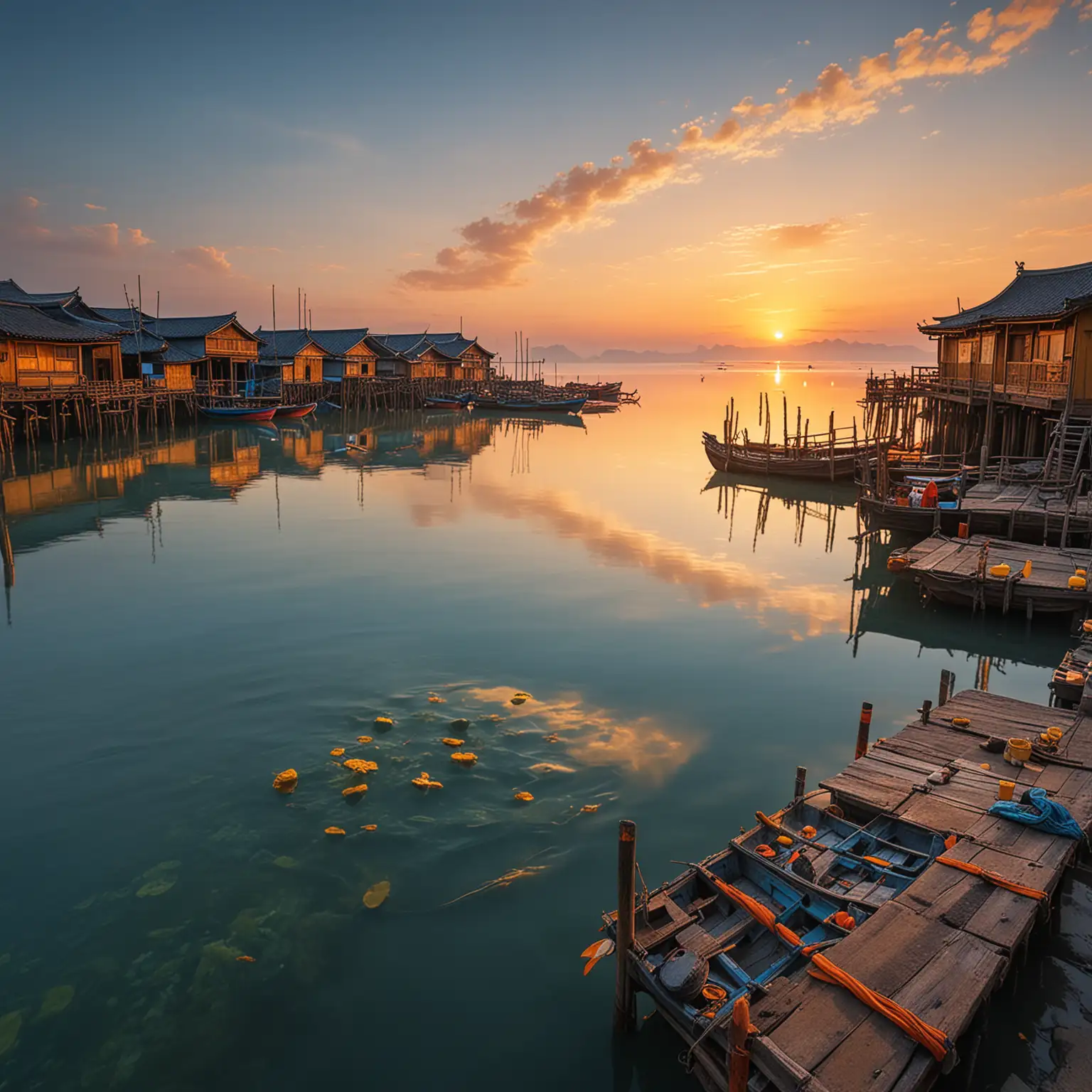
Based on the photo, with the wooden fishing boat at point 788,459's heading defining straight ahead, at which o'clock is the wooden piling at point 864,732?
The wooden piling is roughly at 9 o'clock from the wooden fishing boat.

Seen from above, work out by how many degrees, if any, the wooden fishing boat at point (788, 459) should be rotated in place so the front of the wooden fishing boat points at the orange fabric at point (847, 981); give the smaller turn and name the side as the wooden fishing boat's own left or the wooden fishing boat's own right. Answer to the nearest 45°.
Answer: approximately 90° to the wooden fishing boat's own left

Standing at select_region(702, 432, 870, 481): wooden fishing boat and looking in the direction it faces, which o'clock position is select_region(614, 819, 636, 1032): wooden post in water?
The wooden post in water is roughly at 9 o'clock from the wooden fishing boat.

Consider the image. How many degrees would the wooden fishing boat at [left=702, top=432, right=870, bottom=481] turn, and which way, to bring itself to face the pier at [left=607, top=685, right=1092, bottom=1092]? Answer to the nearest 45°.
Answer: approximately 90° to its left

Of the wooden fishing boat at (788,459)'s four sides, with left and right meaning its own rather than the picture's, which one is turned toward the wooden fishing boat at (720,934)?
left

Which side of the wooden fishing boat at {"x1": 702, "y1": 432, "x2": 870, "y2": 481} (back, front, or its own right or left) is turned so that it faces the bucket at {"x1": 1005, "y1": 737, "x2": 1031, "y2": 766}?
left

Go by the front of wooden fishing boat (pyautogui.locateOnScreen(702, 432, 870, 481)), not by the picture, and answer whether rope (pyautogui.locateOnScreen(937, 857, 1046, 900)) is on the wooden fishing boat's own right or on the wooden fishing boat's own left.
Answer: on the wooden fishing boat's own left

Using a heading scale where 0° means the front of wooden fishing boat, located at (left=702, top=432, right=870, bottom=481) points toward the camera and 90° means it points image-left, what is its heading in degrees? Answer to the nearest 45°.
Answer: approximately 90°
